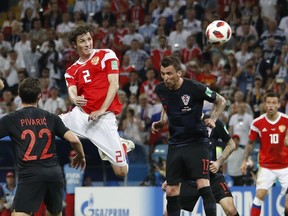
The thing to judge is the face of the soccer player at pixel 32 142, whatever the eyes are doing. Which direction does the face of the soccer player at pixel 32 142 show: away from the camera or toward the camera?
away from the camera

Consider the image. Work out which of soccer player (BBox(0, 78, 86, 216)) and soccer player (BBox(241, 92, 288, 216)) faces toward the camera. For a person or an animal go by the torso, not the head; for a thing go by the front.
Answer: soccer player (BBox(241, 92, 288, 216))

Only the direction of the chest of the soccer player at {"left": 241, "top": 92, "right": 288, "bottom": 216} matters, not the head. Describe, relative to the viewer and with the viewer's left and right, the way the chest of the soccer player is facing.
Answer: facing the viewer

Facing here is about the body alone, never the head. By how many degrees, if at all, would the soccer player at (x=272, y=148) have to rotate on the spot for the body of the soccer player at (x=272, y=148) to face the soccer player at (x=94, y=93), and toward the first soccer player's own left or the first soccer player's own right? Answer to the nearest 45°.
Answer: approximately 45° to the first soccer player's own right

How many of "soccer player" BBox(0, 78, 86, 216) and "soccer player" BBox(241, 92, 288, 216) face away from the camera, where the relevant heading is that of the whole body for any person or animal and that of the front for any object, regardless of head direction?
1

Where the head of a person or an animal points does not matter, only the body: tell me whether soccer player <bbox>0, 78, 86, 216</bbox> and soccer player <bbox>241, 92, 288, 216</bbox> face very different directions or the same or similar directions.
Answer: very different directions

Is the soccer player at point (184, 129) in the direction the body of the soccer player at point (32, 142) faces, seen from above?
no

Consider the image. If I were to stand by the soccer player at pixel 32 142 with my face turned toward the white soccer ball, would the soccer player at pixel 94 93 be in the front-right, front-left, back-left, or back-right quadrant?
front-left

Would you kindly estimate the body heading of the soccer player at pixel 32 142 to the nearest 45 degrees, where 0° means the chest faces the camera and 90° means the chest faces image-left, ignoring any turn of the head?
approximately 180°
